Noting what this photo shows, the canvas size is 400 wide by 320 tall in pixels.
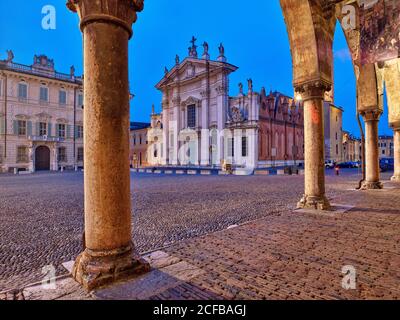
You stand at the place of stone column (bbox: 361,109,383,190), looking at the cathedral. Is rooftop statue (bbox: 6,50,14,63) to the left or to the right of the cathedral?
left

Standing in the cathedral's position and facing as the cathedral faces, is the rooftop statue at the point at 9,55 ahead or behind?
ahead

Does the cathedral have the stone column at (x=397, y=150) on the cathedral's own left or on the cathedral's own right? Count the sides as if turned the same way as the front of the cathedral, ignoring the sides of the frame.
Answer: on the cathedral's own left

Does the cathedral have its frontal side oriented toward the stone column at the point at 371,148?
no

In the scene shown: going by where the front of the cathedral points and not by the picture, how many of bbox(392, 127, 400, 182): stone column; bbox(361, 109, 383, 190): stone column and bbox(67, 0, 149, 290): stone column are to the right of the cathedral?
0

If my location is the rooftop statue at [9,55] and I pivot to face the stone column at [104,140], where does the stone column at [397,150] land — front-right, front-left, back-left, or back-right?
front-left

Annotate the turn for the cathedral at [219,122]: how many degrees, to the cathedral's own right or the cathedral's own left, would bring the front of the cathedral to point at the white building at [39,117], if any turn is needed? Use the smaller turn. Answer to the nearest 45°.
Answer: approximately 45° to the cathedral's own right

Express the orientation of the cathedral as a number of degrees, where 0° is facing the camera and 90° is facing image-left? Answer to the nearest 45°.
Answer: approximately 45°

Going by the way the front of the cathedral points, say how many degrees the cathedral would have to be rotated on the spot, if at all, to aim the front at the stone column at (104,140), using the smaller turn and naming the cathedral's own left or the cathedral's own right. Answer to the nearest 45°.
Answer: approximately 45° to the cathedral's own left
